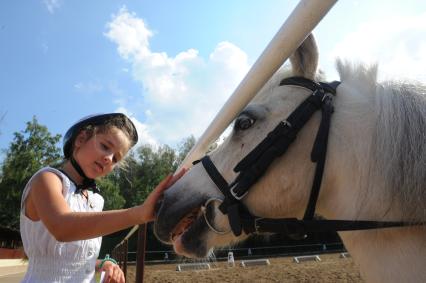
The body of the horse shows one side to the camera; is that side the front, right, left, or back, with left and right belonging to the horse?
left

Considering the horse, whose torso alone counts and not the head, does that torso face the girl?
yes

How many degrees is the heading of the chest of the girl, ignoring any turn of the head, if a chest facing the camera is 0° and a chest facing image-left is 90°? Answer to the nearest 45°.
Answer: approximately 315°

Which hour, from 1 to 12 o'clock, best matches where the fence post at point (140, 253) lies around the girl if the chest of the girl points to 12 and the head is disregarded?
The fence post is roughly at 8 o'clock from the girl.

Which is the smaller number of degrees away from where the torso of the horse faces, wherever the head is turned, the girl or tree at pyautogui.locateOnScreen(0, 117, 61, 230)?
the girl

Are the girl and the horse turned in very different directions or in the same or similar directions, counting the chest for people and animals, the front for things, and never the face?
very different directions

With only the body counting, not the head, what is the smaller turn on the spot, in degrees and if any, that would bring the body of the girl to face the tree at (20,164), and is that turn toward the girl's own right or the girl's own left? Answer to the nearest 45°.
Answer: approximately 135° to the girl's own left

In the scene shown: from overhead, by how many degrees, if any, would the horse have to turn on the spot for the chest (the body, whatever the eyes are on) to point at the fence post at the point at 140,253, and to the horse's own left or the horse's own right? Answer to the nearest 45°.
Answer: approximately 45° to the horse's own right

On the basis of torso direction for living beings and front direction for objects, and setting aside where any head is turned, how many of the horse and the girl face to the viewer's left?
1
